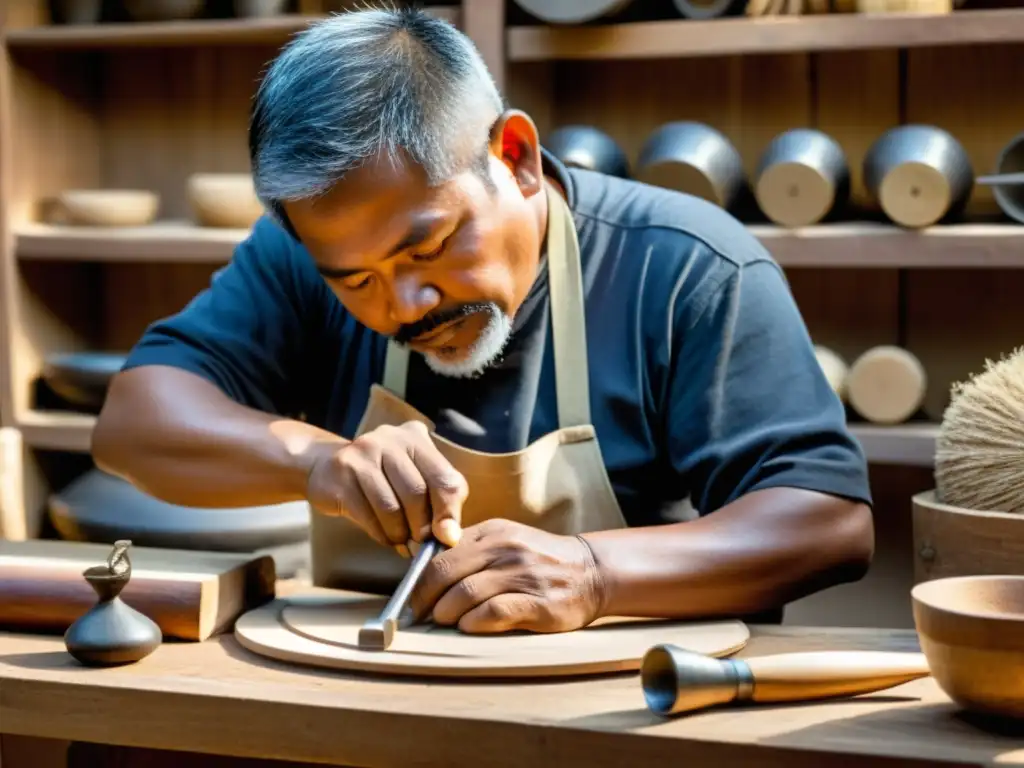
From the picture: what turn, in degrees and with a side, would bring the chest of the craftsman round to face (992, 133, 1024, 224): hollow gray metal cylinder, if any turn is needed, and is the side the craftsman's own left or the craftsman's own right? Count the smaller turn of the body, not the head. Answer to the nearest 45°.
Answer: approximately 180°

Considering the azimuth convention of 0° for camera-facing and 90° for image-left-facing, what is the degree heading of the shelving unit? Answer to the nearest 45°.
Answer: approximately 0°

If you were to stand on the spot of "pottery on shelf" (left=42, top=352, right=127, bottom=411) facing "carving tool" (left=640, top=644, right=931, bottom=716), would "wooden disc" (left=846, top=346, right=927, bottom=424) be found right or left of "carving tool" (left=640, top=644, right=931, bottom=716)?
left

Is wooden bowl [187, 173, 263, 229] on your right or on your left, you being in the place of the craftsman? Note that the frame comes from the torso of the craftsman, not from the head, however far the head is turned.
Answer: on your right

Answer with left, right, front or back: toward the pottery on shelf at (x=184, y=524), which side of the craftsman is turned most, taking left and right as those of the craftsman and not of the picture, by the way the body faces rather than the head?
right

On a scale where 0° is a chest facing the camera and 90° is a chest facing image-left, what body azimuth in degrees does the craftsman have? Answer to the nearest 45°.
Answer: approximately 45°
